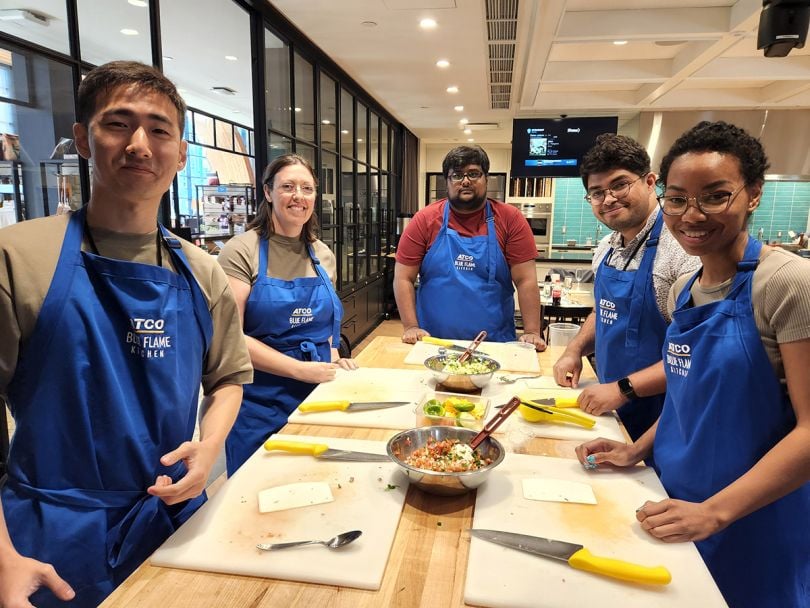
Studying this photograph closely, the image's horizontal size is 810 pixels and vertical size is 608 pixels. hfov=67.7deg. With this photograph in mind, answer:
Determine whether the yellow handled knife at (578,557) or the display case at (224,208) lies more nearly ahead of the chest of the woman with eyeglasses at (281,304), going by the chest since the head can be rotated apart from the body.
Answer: the yellow handled knife

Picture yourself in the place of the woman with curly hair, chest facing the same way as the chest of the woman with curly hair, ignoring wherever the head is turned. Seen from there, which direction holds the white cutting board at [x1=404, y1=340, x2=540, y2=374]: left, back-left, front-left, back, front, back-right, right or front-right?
right

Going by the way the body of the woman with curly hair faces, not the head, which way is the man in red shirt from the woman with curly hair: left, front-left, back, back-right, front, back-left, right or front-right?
right

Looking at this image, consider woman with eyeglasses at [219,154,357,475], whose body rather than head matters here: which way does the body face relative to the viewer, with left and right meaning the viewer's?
facing the viewer and to the right of the viewer

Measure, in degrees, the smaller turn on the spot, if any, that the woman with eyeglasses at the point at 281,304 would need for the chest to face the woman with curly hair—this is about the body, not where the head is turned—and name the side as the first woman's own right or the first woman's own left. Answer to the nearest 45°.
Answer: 0° — they already face them

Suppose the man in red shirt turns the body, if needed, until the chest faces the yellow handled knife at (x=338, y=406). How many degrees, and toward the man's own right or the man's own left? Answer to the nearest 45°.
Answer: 0° — they already face it

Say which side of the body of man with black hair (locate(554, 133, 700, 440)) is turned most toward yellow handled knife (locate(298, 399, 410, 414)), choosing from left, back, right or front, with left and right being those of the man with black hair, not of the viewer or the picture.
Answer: front

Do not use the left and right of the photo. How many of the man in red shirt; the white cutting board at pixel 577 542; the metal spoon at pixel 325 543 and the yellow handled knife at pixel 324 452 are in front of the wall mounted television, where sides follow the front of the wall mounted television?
4

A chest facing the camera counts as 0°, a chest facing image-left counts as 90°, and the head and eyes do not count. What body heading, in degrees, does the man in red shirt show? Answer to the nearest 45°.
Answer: approximately 0°

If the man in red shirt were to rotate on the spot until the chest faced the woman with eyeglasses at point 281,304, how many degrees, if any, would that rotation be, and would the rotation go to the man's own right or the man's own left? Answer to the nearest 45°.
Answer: approximately 45° to the man's own right

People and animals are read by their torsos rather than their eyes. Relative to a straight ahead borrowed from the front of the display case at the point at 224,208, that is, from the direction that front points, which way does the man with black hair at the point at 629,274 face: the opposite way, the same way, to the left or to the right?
to the right
